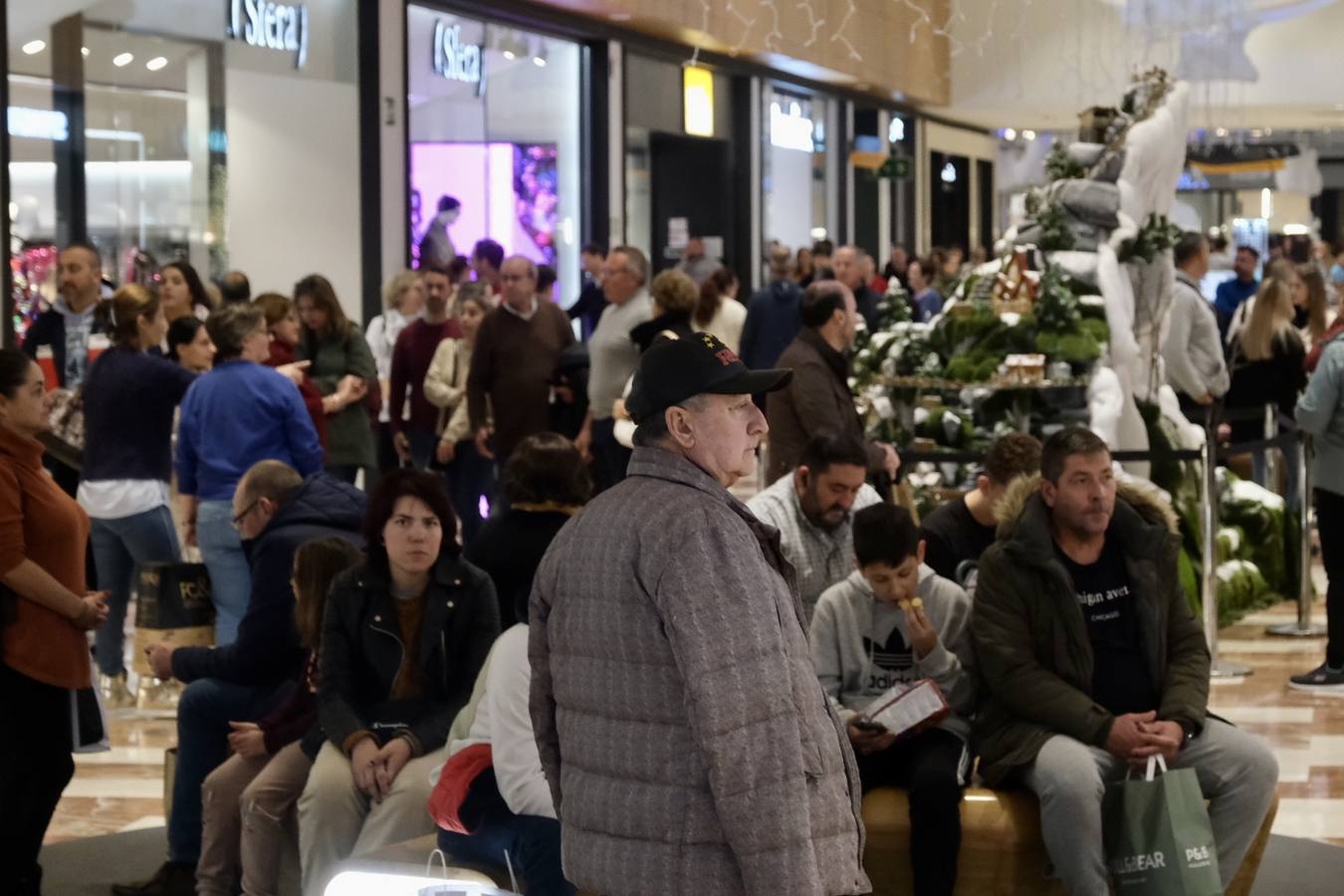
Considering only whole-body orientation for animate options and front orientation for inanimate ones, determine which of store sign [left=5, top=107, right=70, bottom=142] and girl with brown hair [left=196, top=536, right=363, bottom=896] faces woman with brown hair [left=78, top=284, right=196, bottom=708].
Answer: the store sign

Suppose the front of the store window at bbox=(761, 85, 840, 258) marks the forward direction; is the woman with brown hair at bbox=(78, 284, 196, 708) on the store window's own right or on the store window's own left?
on the store window's own right

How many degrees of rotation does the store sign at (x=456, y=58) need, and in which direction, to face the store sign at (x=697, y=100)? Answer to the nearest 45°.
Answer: approximately 90° to its left

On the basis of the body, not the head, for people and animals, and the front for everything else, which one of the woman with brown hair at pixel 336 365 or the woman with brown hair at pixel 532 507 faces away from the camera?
the woman with brown hair at pixel 532 507

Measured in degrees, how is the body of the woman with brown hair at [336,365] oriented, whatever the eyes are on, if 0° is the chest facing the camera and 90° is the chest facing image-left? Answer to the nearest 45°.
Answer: approximately 45°

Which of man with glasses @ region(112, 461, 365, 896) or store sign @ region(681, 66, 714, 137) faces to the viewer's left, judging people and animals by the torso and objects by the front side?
the man with glasses

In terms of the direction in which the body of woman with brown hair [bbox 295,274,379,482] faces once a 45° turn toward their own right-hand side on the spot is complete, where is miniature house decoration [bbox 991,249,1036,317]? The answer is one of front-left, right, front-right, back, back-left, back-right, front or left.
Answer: back

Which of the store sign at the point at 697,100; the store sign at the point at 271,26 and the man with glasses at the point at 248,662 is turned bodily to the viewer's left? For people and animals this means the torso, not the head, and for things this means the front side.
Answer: the man with glasses

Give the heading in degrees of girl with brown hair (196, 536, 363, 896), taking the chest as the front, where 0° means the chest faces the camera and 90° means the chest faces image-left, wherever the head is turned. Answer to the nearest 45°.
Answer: approximately 45°

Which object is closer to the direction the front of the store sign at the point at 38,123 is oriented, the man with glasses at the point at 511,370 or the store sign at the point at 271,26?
the man with glasses
